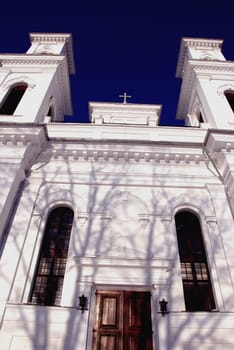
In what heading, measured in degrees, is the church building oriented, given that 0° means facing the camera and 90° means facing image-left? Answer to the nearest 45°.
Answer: approximately 0°
